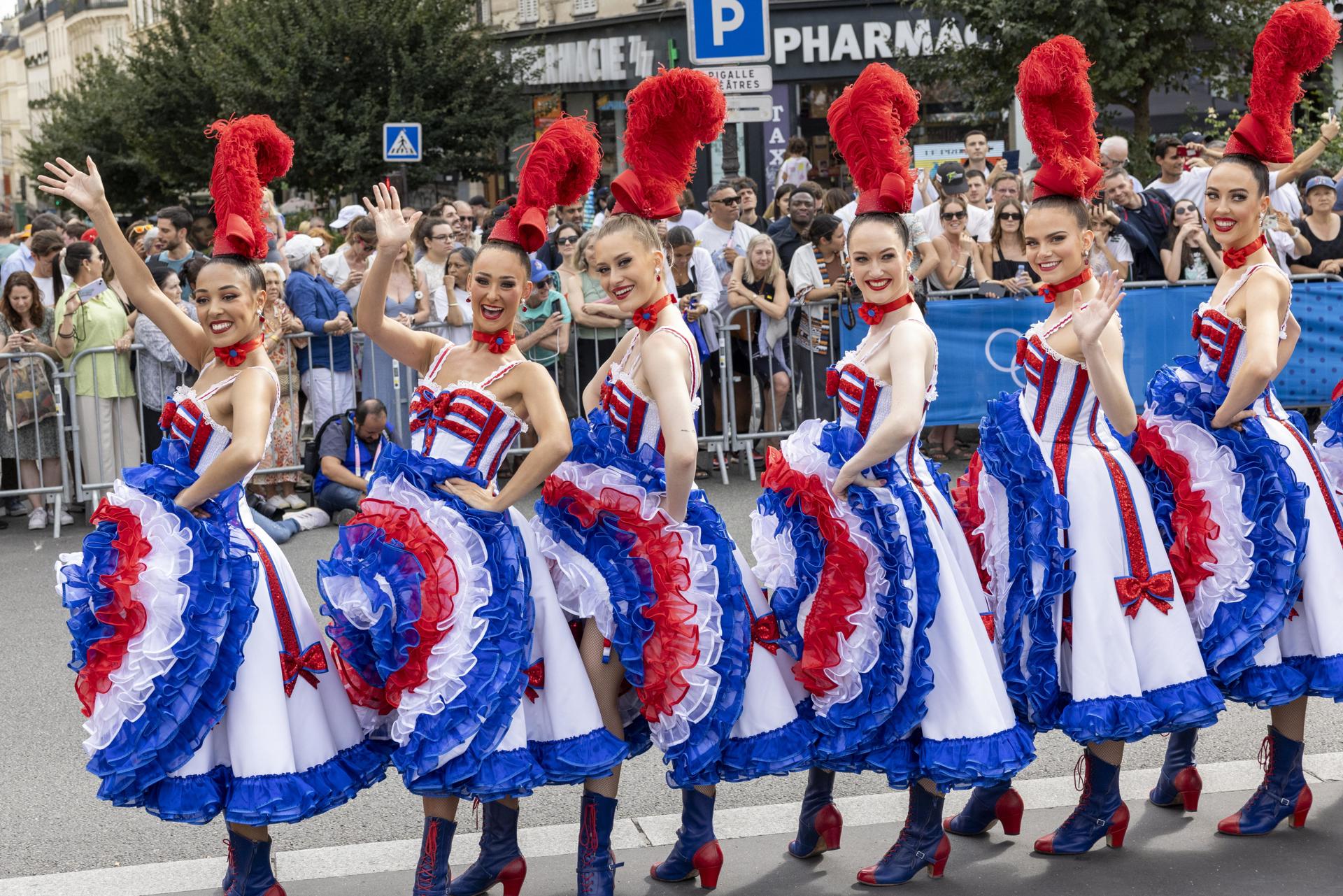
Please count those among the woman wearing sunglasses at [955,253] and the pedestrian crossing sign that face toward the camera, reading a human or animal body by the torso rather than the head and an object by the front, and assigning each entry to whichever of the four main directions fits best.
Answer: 2

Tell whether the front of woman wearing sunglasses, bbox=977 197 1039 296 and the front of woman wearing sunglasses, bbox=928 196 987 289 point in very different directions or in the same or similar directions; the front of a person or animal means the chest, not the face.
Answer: same or similar directions

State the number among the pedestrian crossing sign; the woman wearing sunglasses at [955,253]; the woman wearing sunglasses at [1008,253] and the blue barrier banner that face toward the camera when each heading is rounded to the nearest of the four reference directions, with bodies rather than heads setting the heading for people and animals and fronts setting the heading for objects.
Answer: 4

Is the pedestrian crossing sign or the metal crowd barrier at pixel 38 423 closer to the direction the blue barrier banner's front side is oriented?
the metal crowd barrier

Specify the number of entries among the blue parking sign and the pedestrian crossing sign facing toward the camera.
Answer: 2

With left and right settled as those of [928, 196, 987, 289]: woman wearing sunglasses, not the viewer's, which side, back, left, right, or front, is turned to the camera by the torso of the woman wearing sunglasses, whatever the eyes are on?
front

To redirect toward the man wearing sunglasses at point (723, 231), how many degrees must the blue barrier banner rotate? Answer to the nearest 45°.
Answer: approximately 90° to its right

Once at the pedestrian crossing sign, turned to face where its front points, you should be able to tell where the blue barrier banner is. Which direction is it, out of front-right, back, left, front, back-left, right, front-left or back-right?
front-left

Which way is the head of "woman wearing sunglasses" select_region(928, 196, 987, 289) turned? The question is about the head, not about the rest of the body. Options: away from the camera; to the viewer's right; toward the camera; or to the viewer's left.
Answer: toward the camera

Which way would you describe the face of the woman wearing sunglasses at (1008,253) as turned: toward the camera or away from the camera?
toward the camera

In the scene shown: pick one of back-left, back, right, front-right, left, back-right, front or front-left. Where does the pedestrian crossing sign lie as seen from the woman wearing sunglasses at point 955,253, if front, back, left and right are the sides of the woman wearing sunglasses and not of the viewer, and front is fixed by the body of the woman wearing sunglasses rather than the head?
back-right

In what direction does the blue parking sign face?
toward the camera

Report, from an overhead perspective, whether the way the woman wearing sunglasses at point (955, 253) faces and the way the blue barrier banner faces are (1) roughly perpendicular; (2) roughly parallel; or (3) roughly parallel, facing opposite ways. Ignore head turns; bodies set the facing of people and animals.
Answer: roughly parallel

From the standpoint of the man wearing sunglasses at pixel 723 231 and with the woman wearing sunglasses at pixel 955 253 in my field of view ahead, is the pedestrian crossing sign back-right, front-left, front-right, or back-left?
back-left
